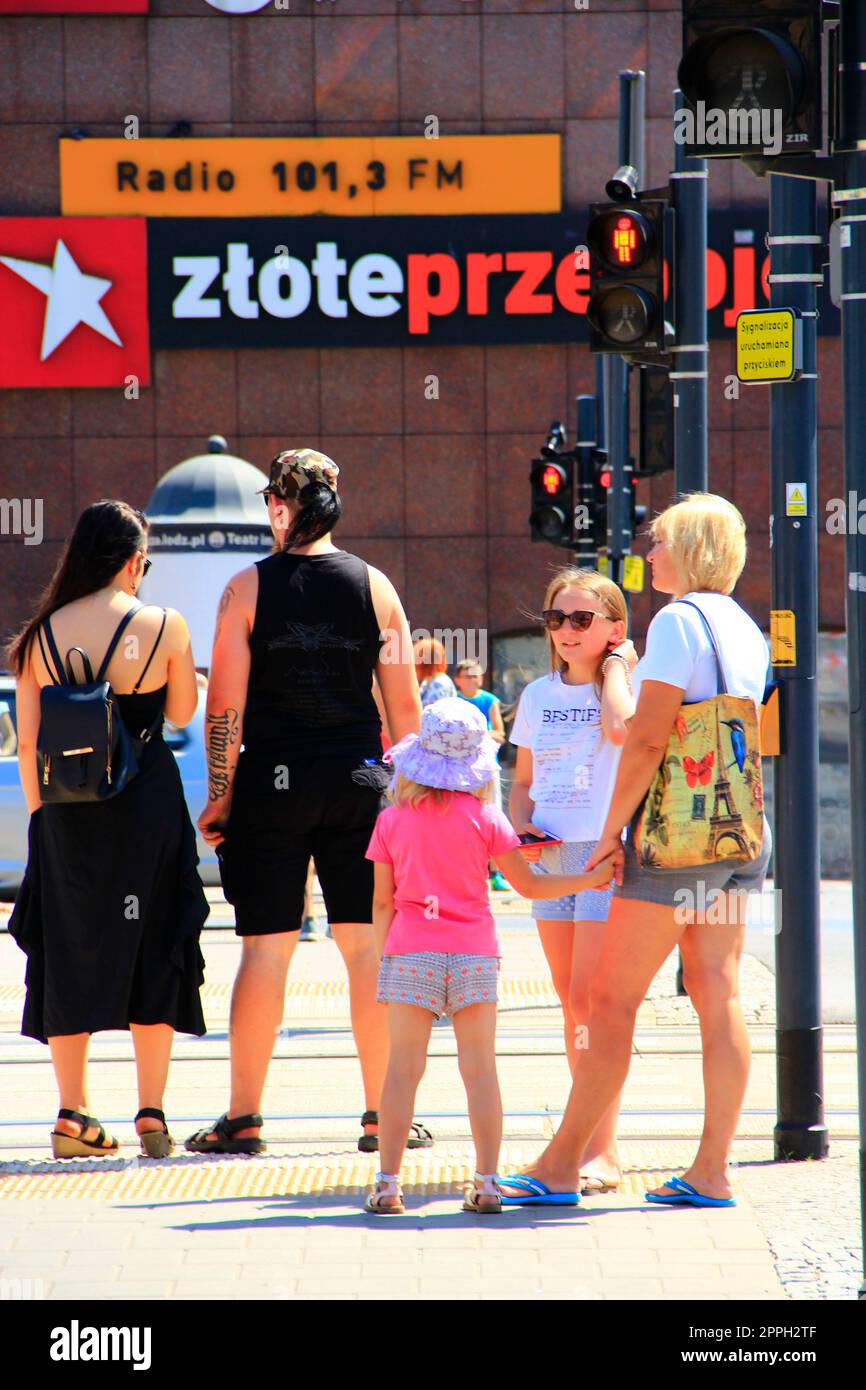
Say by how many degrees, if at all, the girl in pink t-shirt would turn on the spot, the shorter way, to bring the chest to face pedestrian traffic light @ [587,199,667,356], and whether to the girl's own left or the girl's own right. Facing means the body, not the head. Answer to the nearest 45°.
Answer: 0° — they already face it

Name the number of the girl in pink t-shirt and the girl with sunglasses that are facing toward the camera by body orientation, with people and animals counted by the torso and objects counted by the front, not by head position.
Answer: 1

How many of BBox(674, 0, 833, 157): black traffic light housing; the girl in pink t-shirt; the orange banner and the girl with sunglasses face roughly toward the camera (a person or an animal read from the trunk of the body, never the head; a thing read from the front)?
3

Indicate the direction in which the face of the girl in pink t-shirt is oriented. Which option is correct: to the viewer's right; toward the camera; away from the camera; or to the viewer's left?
away from the camera

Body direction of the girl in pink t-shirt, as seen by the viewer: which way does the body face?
away from the camera

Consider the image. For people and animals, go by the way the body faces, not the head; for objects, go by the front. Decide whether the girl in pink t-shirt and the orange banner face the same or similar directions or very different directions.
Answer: very different directions

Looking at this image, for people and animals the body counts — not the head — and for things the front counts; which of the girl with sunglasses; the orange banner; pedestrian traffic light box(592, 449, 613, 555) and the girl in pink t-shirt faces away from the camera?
the girl in pink t-shirt

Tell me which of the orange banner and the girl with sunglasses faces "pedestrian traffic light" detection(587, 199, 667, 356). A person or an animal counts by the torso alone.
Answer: the orange banner

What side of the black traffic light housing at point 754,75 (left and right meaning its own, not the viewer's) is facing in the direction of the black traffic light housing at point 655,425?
back

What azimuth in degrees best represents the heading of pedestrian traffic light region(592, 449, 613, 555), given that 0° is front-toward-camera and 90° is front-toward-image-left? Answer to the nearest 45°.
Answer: approximately 315°

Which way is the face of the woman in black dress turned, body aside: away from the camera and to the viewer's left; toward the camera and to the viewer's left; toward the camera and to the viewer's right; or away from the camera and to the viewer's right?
away from the camera and to the viewer's right

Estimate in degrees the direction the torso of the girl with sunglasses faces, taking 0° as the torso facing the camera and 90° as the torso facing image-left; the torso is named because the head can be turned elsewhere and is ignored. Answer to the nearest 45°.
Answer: approximately 0°

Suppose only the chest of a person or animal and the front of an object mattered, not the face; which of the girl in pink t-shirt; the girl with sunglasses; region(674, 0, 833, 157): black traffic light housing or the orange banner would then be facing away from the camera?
the girl in pink t-shirt
